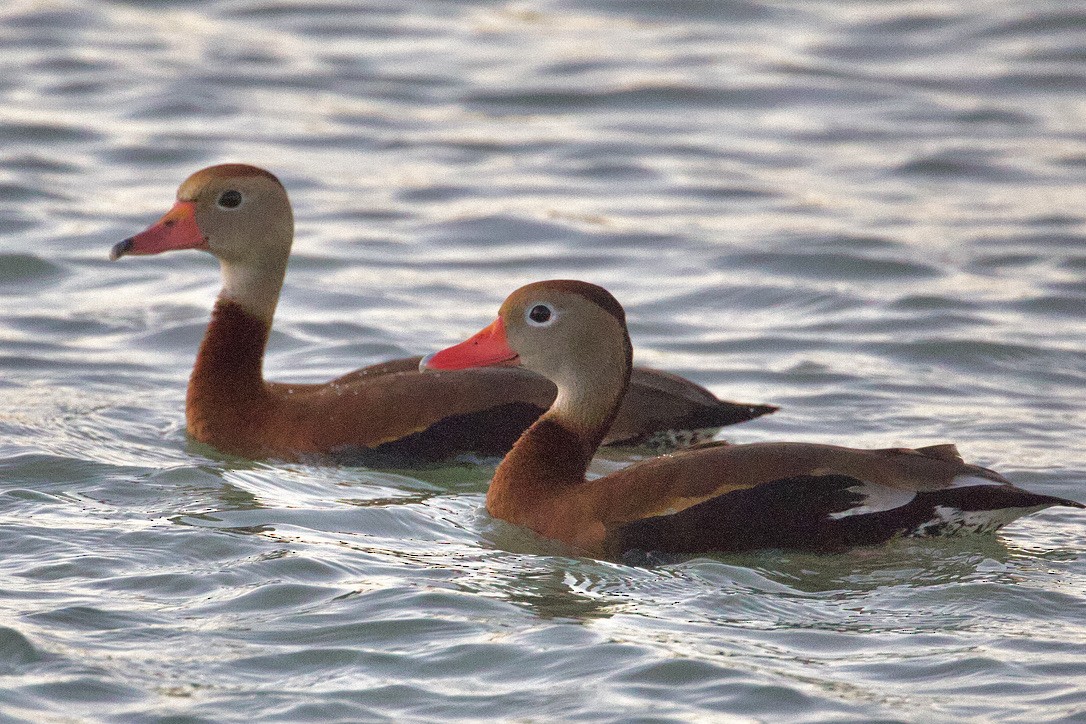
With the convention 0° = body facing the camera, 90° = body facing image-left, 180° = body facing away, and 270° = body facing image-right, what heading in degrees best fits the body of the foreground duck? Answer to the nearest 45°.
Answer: approximately 90°

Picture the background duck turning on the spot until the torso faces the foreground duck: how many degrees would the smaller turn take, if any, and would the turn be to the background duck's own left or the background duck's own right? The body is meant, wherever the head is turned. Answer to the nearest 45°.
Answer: approximately 135° to the background duck's own left

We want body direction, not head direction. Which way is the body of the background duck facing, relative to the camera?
to the viewer's left

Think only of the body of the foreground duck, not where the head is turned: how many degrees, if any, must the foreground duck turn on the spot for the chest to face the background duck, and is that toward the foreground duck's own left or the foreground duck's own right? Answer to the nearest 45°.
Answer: approximately 45° to the foreground duck's own right

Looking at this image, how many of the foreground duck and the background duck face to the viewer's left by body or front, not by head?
2
